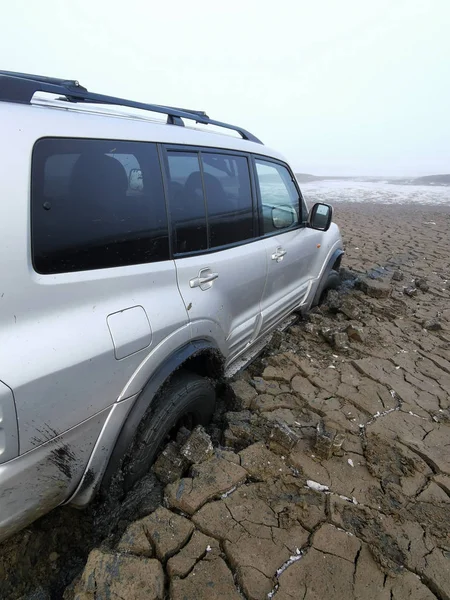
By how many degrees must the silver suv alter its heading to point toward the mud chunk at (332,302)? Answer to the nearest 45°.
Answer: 0° — it already faces it

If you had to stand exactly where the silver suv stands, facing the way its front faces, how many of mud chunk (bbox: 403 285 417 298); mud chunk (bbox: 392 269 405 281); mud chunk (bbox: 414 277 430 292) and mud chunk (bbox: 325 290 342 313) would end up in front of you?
4

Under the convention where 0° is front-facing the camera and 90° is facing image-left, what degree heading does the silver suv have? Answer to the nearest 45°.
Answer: approximately 225°

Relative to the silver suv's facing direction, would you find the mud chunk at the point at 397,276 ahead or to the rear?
ahead

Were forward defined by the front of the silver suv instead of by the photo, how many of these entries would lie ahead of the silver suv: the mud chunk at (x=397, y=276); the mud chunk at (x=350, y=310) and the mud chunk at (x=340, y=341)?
3

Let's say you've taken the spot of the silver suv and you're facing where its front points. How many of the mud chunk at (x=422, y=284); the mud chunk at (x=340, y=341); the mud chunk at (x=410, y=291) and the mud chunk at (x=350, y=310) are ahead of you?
4

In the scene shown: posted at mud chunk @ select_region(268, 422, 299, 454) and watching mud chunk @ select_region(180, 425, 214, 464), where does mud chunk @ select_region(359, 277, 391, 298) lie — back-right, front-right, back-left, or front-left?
back-right

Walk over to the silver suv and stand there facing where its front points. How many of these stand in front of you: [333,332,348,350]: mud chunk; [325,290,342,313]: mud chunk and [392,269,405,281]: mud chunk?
3

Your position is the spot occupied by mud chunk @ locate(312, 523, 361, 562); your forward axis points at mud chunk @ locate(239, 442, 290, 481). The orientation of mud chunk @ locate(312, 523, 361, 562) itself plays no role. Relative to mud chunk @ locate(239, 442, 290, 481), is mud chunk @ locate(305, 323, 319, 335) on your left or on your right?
right
